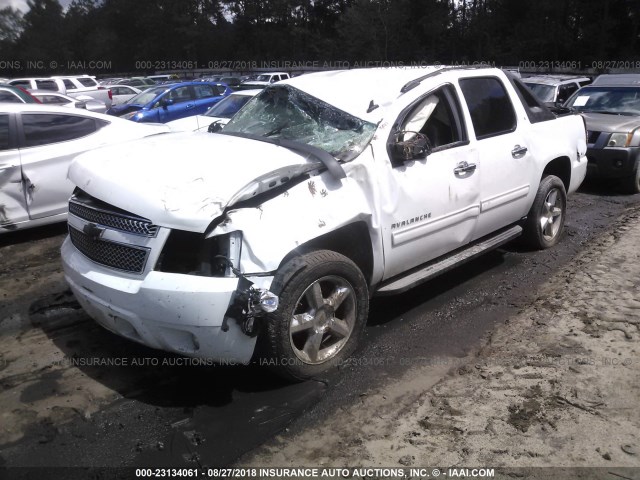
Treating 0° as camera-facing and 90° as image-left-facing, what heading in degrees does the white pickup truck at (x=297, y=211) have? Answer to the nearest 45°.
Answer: approximately 45°

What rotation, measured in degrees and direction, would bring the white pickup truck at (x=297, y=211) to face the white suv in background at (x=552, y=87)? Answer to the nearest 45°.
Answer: approximately 180°
